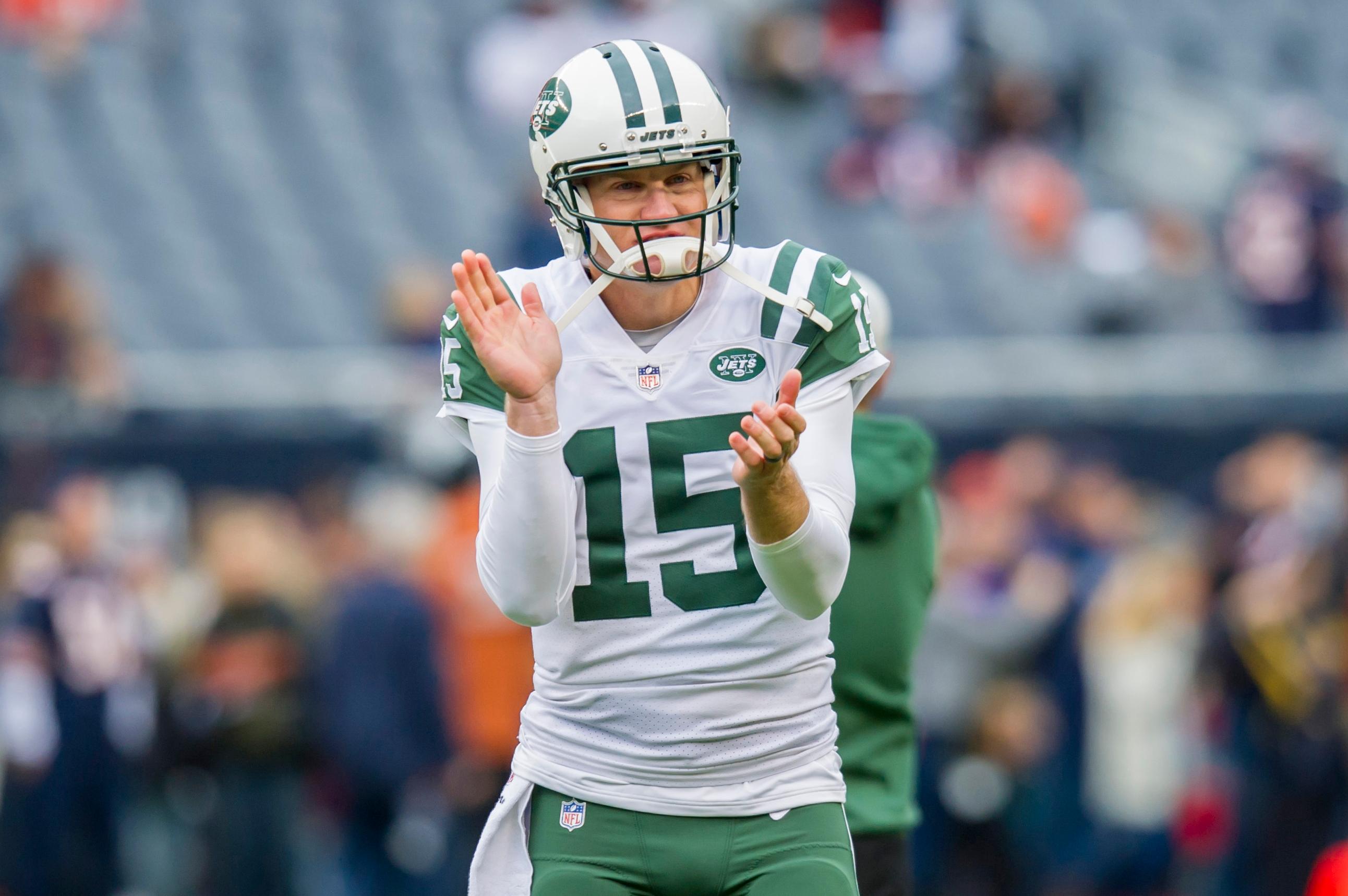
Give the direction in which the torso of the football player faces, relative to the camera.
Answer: toward the camera

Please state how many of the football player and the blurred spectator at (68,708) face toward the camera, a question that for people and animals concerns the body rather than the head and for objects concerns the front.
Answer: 2

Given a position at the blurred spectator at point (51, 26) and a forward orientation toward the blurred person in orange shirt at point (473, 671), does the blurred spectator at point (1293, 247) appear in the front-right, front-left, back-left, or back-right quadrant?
front-left

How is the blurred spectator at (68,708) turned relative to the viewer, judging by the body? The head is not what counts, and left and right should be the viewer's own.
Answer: facing the viewer

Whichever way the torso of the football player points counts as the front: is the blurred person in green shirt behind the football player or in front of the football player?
behind

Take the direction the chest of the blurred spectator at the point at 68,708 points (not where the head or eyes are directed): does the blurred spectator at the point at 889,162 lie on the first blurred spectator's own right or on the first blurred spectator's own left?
on the first blurred spectator's own left

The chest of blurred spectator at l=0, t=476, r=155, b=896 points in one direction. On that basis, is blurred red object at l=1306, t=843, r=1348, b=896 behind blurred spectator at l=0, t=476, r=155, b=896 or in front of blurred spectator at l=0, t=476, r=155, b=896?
in front

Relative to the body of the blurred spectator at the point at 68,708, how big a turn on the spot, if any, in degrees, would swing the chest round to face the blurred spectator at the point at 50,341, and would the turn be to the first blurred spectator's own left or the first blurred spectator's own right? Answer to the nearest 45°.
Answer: approximately 180°

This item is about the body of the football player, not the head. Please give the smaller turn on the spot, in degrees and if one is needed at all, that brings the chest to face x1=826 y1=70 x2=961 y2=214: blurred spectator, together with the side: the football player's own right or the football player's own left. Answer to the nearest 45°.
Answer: approximately 180°

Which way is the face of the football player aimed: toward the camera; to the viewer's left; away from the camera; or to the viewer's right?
toward the camera

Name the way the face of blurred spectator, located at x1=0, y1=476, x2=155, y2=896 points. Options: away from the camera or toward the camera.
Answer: toward the camera

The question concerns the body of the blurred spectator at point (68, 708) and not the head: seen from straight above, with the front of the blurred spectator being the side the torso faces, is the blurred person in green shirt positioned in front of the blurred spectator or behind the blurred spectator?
in front

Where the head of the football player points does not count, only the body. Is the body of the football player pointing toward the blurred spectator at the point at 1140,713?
no

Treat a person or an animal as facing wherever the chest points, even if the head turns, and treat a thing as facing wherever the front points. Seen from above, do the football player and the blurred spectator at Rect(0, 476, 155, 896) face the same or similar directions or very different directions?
same or similar directions

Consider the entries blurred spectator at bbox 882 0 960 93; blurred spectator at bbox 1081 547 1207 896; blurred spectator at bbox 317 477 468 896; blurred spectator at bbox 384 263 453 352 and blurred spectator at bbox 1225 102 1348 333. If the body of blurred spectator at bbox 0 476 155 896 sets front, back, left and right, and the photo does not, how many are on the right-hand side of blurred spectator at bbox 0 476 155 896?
0

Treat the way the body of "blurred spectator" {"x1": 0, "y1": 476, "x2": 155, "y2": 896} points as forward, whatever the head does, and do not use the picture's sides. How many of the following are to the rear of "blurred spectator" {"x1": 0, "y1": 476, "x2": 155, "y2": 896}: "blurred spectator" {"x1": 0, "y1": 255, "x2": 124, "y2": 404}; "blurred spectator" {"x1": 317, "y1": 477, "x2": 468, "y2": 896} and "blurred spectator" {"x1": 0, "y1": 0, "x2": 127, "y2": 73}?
2
